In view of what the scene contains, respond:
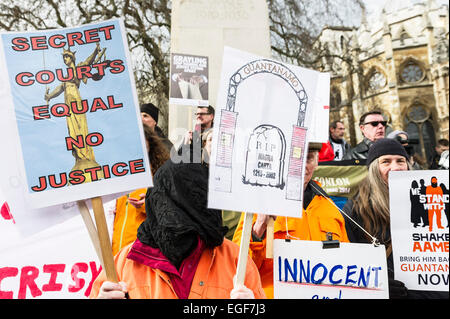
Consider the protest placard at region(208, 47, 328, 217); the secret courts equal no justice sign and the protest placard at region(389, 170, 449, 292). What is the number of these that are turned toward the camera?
3

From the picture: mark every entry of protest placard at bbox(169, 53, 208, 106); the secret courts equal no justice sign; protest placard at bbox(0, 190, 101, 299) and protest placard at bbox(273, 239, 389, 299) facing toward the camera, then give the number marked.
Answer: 4

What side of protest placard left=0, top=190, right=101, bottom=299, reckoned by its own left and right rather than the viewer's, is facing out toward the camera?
front

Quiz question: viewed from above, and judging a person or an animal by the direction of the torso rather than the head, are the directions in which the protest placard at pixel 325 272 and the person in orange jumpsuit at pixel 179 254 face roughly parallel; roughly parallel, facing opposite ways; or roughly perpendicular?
roughly parallel

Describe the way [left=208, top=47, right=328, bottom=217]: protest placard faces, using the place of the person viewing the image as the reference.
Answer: facing the viewer

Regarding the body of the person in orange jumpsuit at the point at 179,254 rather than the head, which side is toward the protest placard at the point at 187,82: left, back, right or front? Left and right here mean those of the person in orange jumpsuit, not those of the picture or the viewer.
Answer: back

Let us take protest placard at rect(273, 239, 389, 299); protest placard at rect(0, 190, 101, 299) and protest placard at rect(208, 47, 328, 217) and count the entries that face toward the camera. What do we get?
3

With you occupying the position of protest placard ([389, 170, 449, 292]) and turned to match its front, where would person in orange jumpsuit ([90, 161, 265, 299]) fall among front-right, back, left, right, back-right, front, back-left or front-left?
front-right

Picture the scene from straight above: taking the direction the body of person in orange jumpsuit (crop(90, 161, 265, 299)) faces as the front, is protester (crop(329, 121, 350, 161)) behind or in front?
behind

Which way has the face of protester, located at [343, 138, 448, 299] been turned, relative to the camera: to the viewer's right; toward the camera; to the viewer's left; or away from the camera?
toward the camera

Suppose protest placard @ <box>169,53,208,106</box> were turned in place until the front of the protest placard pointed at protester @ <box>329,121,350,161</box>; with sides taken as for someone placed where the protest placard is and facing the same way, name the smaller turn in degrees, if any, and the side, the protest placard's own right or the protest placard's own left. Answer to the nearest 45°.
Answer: approximately 135° to the protest placard's own left

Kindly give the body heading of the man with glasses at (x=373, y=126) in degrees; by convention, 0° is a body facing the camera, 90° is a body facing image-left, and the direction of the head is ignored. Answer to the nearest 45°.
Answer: approximately 315°

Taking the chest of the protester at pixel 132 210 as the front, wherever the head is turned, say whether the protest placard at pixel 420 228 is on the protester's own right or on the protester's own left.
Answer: on the protester's own left

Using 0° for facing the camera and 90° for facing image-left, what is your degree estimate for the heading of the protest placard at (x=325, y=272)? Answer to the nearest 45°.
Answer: approximately 0°

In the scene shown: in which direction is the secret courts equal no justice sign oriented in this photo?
toward the camera

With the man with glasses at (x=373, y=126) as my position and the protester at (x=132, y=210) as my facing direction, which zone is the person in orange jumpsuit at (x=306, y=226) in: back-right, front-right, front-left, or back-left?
front-left

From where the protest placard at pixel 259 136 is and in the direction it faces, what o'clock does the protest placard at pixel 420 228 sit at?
the protest placard at pixel 420 228 is roughly at 8 o'clock from the protest placard at pixel 259 136.

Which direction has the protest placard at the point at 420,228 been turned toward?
toward the camera
